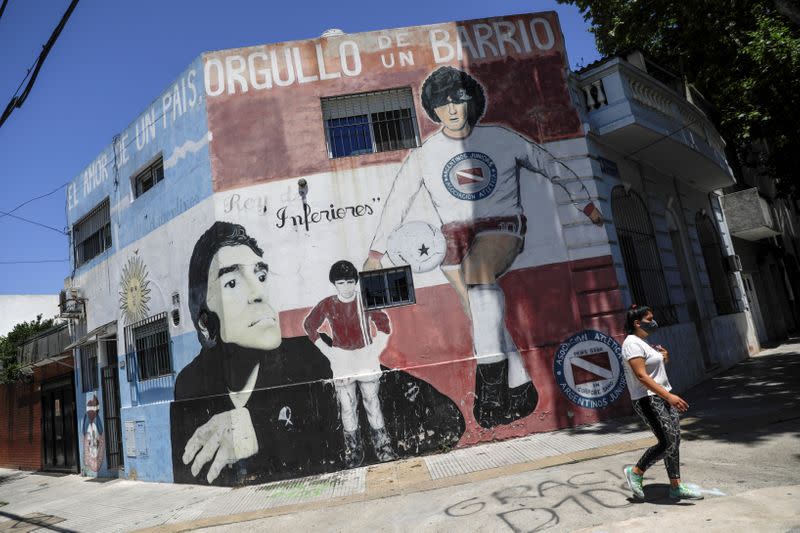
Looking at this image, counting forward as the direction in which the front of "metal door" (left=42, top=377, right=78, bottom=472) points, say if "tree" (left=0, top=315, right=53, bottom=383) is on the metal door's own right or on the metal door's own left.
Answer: on the metal door's own right

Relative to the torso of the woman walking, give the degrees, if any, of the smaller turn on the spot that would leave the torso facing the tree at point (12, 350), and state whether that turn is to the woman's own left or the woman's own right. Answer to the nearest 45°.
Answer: approximately 180°

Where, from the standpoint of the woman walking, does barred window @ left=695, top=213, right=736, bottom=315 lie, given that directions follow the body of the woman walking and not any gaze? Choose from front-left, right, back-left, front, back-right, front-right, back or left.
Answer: left

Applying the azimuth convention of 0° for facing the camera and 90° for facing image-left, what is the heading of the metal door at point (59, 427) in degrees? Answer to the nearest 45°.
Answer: approximately 45°

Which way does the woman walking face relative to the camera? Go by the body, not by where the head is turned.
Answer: to the viewer's right

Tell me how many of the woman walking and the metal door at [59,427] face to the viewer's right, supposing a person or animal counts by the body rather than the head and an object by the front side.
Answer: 1

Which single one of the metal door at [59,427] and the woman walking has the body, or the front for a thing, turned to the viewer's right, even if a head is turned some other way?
the woman walking
